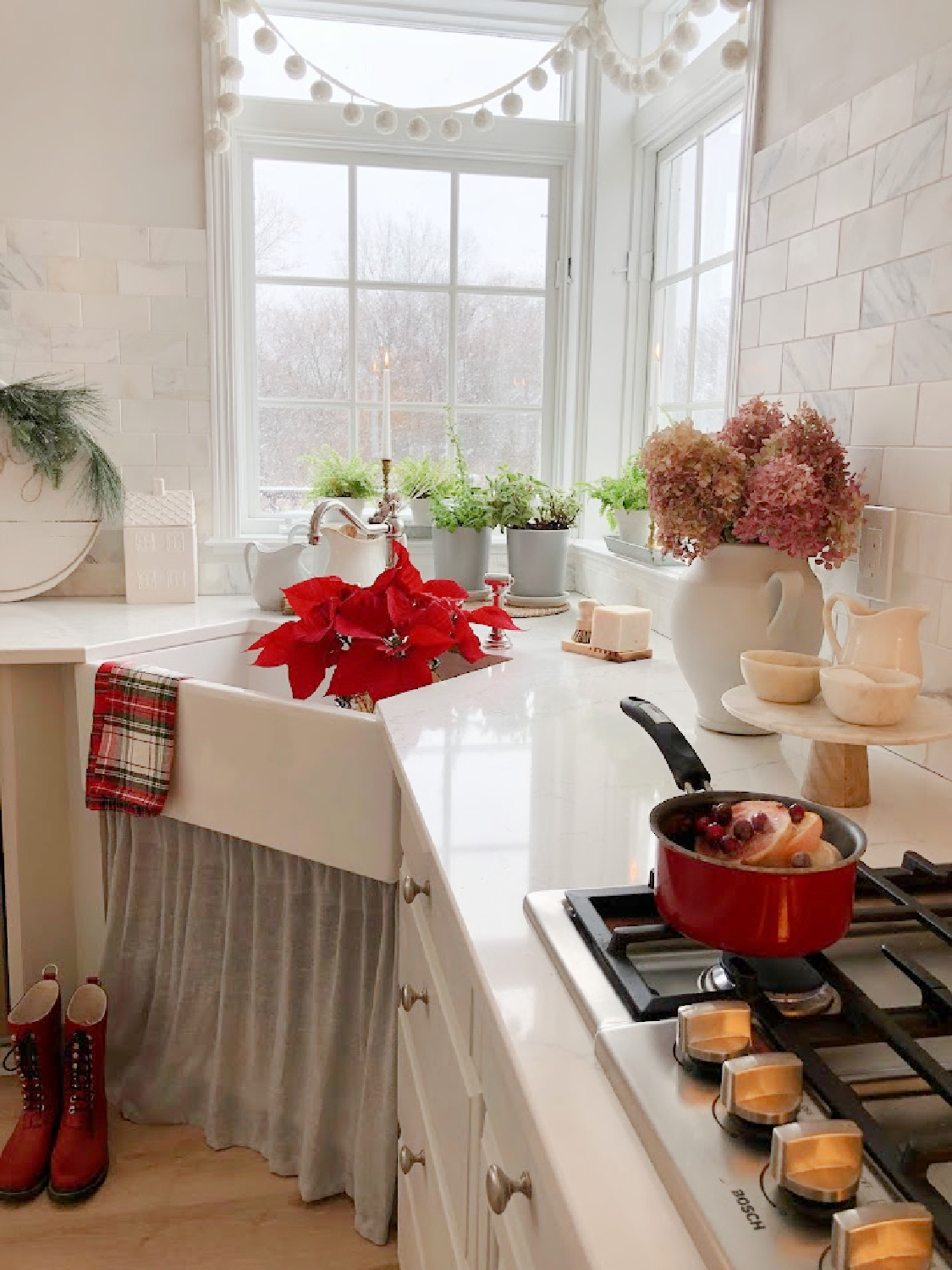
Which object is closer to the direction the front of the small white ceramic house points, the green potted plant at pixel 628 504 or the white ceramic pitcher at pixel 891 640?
the white ceramic pitcher

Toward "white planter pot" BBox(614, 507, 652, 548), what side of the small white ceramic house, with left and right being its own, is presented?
left

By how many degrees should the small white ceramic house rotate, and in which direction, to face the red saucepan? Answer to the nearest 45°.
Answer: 0° — it already faces it

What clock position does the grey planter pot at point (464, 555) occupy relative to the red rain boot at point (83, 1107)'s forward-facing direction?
The grey planter pot is roughly at 8 o'clock from the red rain boot.

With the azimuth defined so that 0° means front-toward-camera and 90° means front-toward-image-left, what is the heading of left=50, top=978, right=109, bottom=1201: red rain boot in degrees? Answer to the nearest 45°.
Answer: approximately 0°

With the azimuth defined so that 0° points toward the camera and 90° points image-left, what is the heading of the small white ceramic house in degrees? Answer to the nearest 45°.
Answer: approximately 0°

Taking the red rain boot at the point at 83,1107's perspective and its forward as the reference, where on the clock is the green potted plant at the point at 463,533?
The green potted plant is roughly at 8 o'clock from the red rain boot.
